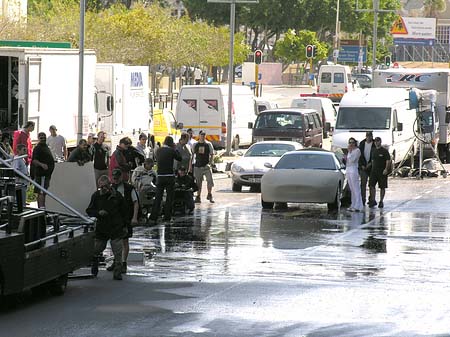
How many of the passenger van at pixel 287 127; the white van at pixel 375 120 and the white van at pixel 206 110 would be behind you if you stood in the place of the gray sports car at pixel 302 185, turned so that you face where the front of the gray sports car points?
3

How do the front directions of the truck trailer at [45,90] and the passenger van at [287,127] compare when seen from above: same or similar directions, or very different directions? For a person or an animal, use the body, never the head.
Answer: very different directions

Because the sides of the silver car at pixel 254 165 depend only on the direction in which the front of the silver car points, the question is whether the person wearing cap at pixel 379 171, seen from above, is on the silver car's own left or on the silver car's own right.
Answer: on the silver car's own left

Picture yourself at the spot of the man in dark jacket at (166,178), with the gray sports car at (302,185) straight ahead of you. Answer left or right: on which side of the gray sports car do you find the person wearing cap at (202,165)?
left

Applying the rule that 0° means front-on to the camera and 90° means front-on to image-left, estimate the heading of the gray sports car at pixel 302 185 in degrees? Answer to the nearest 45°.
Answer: approximately 0°

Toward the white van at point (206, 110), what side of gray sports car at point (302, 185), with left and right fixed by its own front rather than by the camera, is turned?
back

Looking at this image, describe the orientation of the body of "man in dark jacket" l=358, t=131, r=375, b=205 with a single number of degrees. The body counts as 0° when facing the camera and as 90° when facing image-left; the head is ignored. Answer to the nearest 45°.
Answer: approximately 0°
